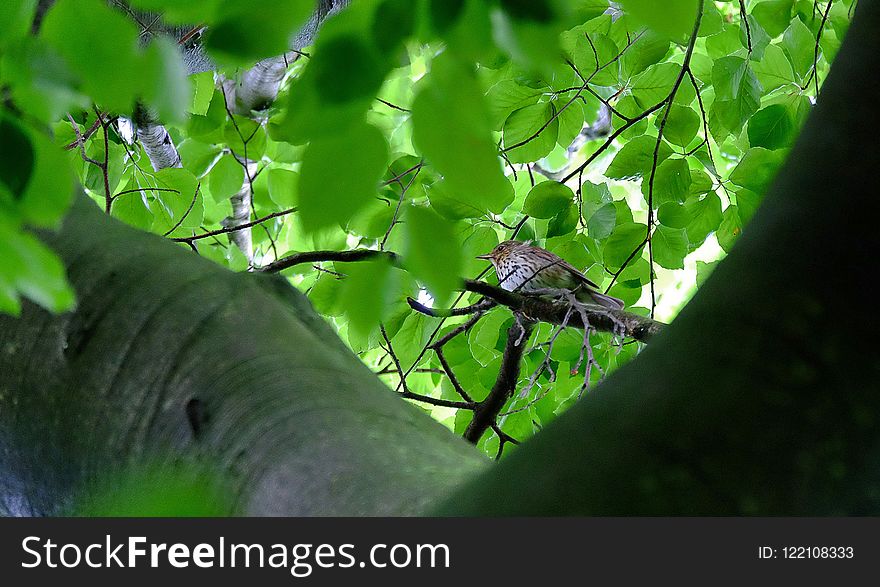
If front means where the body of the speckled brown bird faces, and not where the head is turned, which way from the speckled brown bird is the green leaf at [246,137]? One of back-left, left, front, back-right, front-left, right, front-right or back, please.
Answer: front-left

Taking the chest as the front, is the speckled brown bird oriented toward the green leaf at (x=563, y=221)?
no

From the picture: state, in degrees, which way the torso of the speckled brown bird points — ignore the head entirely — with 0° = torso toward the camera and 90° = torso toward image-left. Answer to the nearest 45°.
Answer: approximately 90°

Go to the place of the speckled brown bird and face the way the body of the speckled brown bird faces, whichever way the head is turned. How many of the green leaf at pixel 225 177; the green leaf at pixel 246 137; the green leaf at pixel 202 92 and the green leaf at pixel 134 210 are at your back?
0

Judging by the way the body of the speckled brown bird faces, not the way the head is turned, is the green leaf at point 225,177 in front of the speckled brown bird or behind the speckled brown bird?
in front

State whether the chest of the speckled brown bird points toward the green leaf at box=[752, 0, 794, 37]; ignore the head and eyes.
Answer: no

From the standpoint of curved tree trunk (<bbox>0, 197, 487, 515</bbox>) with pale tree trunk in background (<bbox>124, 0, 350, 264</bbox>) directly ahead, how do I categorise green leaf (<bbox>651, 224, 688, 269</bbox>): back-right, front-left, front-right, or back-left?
front-right

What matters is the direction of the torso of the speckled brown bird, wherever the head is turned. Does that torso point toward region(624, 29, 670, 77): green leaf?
no
